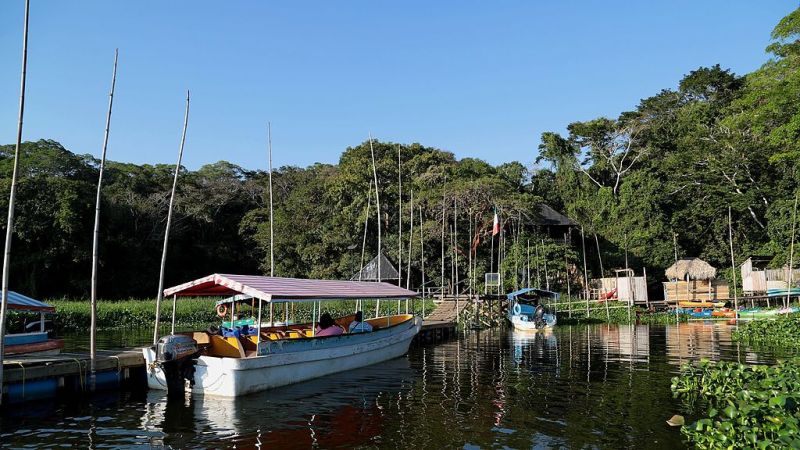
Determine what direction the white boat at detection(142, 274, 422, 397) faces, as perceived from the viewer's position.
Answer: facing away from the viewer and to the right of the viewer

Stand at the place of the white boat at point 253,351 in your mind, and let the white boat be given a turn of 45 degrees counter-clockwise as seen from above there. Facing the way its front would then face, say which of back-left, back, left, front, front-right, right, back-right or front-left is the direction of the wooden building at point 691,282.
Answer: front-right

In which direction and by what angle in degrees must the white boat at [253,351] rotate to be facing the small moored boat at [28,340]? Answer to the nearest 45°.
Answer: approximately 135° to its left

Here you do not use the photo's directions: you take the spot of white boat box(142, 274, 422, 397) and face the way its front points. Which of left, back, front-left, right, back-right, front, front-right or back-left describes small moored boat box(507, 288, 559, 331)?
front

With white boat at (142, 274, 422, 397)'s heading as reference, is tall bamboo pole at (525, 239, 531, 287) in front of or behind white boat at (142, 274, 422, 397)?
in front

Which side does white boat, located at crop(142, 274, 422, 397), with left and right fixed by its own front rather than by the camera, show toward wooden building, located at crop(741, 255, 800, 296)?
front

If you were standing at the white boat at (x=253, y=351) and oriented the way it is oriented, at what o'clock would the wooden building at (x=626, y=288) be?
The wooden building is roughly at 12 o'clock from the white boat.
